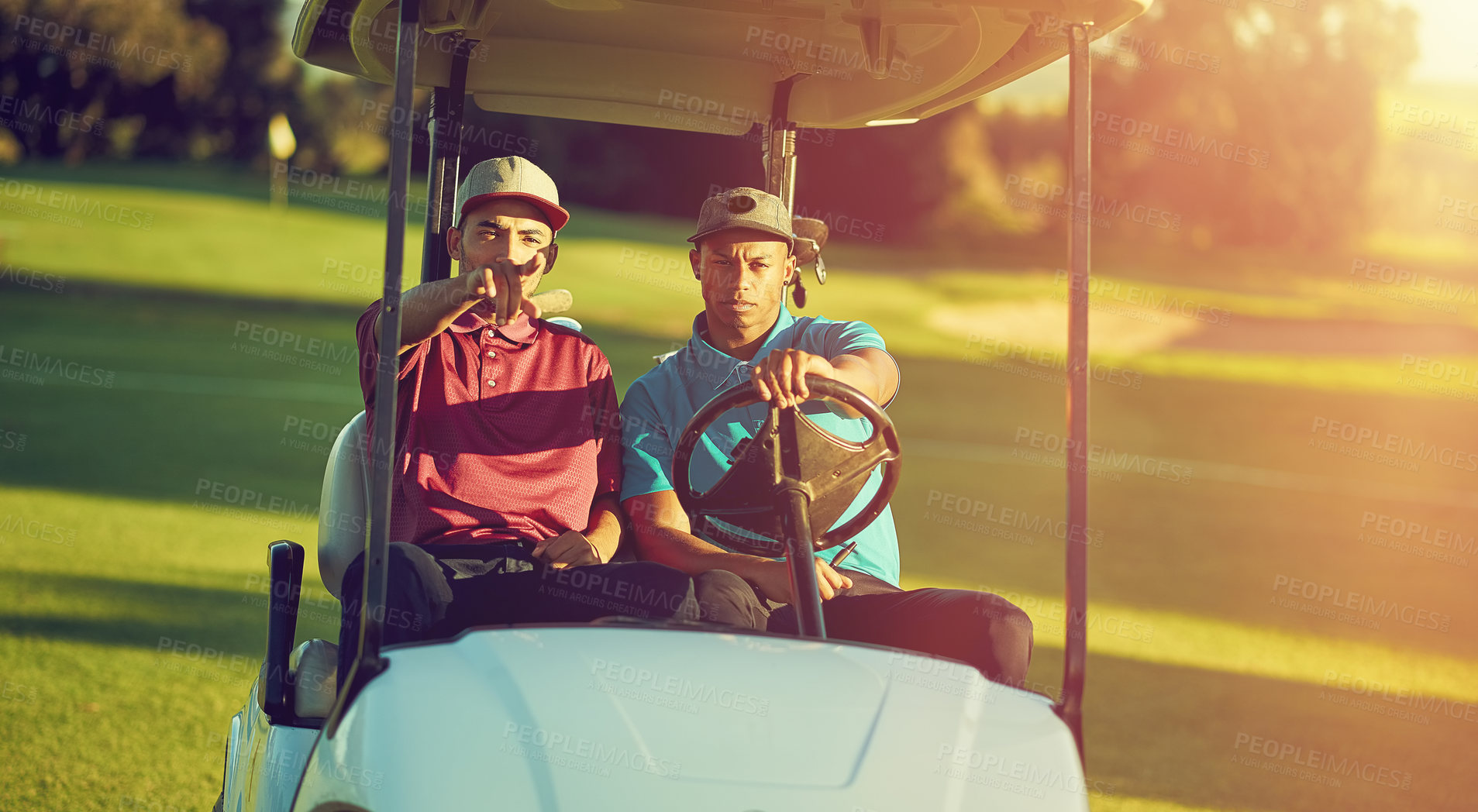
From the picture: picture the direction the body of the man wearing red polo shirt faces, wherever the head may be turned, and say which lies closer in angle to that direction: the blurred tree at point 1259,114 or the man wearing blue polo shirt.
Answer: the man wearing blue polo shirt

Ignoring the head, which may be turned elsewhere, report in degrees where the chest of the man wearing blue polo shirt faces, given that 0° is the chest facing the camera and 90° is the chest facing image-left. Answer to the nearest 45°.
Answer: approximately 0°

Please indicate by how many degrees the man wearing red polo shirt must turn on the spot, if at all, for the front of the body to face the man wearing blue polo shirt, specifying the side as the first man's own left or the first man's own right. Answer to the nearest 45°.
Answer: approximately 90° to the first man's own left

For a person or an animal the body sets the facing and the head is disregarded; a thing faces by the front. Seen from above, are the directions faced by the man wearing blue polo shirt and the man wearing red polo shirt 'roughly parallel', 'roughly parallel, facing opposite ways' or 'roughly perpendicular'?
roughly parallel

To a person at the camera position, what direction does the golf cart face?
facing the viewer

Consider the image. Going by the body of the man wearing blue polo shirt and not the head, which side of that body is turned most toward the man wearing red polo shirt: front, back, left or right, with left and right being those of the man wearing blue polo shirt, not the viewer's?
right

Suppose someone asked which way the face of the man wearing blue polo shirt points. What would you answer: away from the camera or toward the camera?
toward the camera

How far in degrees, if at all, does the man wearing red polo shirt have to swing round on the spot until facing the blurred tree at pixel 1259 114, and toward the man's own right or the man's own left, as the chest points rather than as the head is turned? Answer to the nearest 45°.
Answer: approximately 135° to the man's own left

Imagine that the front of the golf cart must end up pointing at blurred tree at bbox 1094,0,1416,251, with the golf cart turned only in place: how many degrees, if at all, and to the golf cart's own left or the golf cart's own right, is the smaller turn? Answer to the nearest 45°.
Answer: approximately 135° to the golf cart's own left

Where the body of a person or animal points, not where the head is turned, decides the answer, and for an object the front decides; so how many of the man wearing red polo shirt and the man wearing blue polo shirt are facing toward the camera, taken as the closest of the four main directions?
2
